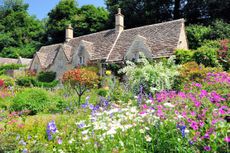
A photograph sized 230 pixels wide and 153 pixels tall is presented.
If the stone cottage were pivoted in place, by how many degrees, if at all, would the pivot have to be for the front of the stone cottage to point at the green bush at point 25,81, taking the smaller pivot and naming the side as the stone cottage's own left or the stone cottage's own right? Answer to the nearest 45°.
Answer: approximately 45° to the stone cottage's own right

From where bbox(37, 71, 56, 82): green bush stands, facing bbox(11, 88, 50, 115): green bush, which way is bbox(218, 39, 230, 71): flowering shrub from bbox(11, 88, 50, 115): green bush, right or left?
left

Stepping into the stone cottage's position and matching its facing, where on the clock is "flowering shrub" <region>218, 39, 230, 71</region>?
The flowering shrub is roughly at 9 o'clock from the stone cottage.

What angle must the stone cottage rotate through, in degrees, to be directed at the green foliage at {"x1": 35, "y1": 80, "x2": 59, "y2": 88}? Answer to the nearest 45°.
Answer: approximately 45° to its right

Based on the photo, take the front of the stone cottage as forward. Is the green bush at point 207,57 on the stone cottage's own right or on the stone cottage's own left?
on the stone cottage's own left

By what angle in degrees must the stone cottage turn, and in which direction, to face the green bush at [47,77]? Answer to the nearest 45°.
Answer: approximately 90° to its right

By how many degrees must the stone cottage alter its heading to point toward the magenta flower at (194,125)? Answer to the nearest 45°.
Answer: approximately 45° to its left

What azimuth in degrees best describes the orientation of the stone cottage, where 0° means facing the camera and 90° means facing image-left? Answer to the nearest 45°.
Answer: approximately 45°

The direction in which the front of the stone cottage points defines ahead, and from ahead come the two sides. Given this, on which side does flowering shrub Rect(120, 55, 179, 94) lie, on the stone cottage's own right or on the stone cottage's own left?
on the stone cottage's own left
